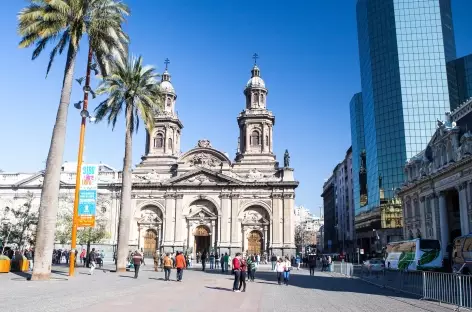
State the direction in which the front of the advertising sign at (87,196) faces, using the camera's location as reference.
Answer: facing the viewer

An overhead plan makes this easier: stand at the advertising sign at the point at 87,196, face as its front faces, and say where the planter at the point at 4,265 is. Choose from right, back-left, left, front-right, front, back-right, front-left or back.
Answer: back-right

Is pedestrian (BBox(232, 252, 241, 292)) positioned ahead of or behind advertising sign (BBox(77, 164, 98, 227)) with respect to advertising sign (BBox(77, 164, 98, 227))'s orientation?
ahead

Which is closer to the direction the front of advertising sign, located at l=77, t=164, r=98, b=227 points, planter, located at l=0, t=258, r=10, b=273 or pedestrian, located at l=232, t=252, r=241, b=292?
the pedestrian

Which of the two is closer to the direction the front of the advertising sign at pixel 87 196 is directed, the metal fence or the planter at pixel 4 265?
the metal fence

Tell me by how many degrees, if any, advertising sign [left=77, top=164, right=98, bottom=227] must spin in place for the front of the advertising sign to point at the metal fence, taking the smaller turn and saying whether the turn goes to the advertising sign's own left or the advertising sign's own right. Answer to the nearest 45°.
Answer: approximately 45° to the advertising sign's own left
